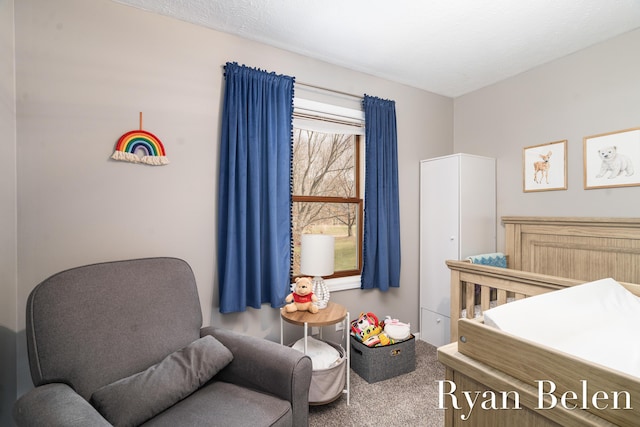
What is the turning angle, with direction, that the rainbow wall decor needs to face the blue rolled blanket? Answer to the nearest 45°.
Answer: approximately 90° to its left

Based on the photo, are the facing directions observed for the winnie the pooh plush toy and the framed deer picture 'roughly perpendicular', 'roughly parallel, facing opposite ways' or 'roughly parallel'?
roughly perpendicular

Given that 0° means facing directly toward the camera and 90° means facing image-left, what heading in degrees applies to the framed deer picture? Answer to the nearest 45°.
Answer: approximately 45°

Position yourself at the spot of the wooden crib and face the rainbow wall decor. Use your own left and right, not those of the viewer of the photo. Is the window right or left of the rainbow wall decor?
right

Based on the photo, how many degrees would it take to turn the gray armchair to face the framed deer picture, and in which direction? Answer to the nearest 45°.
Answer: approximately 45° to its left

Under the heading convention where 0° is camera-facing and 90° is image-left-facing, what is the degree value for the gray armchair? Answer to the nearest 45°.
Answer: approximately 315°

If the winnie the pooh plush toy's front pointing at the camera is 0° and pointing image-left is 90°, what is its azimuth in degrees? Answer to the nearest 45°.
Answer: approximately 0°

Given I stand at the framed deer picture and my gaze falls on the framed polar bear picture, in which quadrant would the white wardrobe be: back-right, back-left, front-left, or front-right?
back-right
